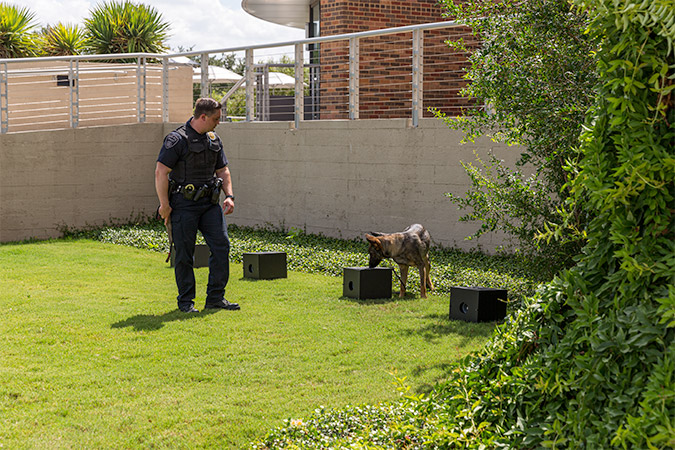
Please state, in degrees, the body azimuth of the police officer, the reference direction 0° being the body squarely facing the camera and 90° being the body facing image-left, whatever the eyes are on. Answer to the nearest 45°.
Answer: approximately 315°

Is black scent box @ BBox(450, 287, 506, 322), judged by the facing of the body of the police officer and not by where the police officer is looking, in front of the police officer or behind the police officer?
in front

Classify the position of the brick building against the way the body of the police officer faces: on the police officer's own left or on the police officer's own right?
on the police officer's own left

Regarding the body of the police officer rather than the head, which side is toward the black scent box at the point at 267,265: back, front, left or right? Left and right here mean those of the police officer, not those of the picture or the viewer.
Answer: left

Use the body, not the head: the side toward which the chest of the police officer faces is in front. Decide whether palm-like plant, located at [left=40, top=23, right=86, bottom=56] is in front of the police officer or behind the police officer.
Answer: behind

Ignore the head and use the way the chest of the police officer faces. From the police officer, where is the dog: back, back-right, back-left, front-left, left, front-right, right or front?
front-left

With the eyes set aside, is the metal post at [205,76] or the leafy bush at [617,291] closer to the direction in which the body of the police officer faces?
the leafy bush

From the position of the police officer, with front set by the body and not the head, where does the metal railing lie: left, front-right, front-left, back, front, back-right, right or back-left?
back-left

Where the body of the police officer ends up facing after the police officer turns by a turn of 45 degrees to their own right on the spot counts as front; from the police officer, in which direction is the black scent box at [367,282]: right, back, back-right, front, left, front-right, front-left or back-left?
left
